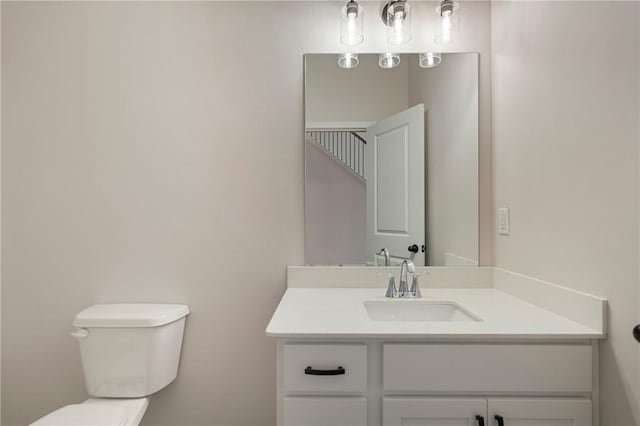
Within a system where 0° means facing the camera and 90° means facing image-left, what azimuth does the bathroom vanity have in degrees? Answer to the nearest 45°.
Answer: approximately 0°

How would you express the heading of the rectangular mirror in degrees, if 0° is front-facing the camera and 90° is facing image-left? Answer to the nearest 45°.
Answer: approximately 0°

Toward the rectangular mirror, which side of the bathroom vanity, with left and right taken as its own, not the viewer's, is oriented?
back

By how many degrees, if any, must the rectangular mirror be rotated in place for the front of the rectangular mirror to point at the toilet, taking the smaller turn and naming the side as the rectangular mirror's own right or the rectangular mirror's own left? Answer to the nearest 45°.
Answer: approximately 90° to the rectangular mirror's own right

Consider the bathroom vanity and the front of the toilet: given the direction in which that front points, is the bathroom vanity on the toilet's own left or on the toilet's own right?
on the toilet's own left

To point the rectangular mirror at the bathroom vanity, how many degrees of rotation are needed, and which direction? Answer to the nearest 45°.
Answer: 0° — it already faces it

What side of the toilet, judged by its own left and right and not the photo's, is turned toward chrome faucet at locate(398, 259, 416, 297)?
left

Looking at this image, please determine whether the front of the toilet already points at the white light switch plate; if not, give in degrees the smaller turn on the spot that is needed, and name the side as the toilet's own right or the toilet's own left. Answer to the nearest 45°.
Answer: approximately 90° to the toilet's own left

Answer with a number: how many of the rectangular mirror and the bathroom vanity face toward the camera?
2
